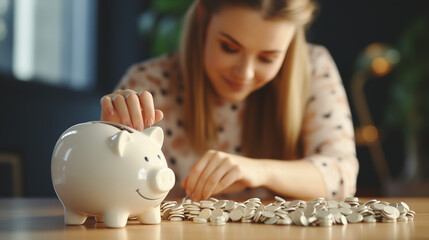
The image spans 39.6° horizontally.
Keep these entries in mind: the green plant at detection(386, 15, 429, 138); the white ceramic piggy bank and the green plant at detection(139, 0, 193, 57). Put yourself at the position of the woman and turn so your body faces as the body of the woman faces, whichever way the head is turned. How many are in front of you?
1

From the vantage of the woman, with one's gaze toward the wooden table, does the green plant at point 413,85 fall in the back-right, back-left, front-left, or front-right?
back-left

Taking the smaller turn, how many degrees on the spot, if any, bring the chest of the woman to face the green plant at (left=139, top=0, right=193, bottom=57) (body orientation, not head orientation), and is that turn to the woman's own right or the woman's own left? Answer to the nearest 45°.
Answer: approximately 180°

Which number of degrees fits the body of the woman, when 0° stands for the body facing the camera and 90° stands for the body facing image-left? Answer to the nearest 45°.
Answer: approximately 0°

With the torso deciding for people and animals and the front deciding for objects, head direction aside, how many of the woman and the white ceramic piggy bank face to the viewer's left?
0

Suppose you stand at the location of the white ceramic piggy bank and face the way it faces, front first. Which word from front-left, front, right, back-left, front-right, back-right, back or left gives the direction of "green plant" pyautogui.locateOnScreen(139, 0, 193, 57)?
back-left

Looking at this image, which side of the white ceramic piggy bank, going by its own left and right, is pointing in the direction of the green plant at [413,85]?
left

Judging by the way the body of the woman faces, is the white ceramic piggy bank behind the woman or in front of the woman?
in front

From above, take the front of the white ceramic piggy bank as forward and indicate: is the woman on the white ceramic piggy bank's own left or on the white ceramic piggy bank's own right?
on the white ceramic piggy bank's own left

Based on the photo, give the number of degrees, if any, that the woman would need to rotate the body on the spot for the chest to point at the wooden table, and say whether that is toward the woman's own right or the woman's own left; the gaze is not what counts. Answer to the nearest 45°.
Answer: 0° — they already face it
